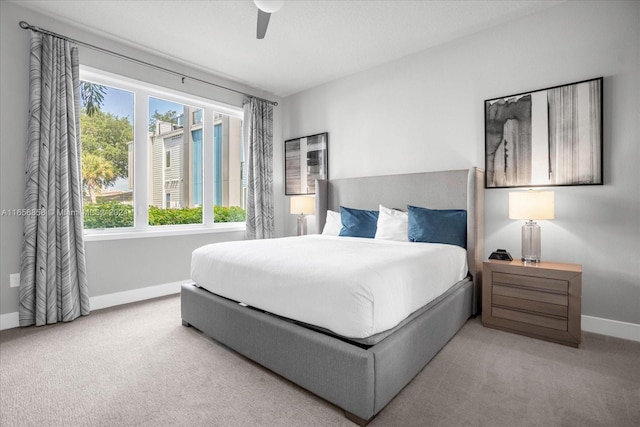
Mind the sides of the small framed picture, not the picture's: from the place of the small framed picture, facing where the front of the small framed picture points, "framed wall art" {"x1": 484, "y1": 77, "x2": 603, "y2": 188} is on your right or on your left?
on your left

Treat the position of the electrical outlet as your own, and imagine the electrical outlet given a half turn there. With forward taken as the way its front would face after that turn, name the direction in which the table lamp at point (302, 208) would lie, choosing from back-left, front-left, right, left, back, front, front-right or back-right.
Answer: right

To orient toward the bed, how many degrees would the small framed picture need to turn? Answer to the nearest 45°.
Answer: approximately 45° to its left

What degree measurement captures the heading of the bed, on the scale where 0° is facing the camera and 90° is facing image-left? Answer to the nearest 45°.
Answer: approximately 45°

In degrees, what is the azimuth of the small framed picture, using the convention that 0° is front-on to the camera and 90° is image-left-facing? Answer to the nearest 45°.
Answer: approximately 45°

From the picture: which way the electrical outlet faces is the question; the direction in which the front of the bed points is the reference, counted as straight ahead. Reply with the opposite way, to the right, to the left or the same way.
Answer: to the left
